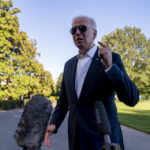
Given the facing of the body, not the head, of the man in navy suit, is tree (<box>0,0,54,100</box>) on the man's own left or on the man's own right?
on the man's own right

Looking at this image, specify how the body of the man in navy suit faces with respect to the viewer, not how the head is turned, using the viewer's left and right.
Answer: facing the viewer and to the left of the viewer

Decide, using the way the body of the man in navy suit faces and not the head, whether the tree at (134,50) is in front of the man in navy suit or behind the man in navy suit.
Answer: behind

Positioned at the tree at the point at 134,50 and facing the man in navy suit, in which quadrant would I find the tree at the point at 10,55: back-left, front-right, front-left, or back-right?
front-right

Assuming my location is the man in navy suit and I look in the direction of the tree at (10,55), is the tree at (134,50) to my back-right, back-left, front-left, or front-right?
front-right

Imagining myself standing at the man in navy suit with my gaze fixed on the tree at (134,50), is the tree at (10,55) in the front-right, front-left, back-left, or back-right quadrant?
front-left
